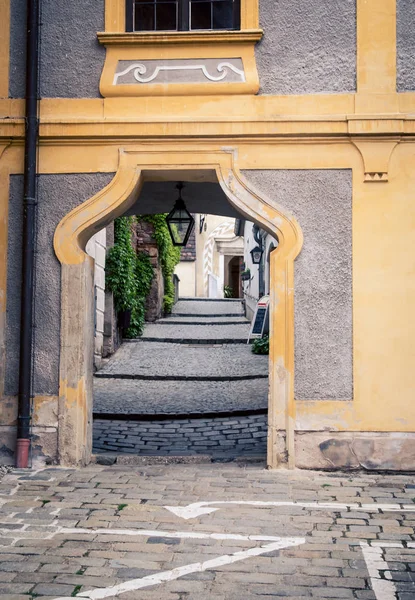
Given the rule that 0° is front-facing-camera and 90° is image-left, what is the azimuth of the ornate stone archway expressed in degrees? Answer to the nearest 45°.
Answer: approximately 0°

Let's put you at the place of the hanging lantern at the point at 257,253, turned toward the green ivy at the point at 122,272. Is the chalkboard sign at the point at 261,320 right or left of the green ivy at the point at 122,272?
left

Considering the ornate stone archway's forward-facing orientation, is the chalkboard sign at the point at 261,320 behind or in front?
behind

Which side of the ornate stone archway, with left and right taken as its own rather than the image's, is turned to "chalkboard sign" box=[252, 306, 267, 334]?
back

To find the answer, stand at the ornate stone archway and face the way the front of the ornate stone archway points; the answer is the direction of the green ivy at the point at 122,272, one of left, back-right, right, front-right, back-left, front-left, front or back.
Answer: back

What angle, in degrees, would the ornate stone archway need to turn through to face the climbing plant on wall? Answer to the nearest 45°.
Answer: approximately 180°

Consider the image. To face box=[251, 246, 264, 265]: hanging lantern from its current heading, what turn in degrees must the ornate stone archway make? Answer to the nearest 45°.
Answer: approximately 180°

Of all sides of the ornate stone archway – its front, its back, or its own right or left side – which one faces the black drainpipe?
right

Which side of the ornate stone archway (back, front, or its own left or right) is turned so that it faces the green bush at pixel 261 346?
back
